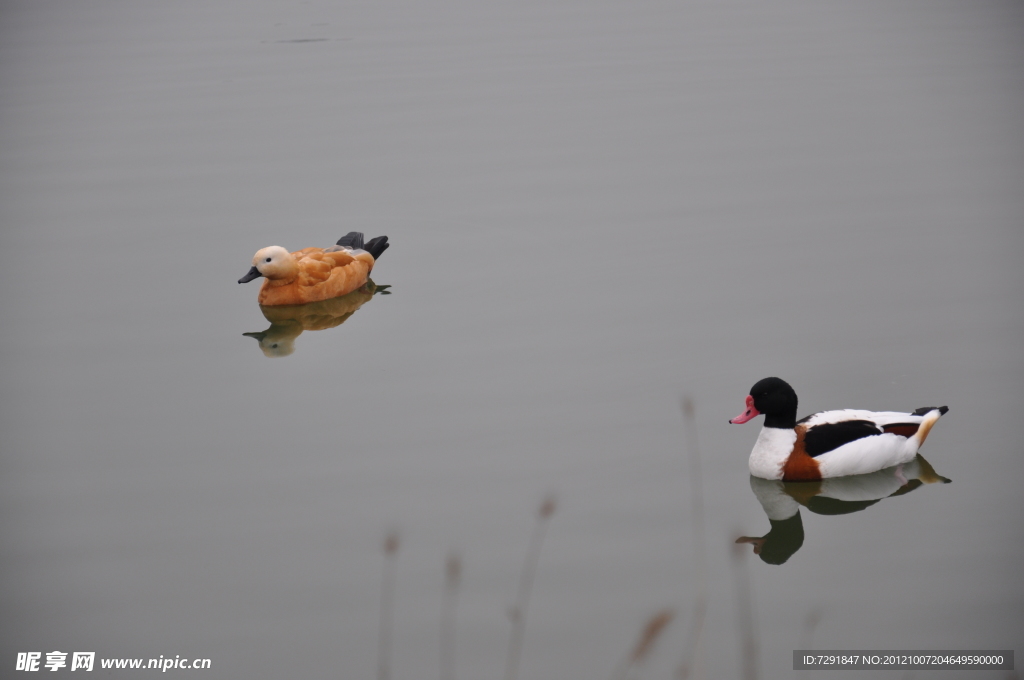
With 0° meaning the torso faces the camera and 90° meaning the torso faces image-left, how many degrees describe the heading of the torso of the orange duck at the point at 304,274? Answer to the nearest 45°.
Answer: approximately 45°

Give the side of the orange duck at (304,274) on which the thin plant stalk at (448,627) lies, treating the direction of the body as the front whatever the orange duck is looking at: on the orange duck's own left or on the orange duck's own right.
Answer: on the orange duck's own left

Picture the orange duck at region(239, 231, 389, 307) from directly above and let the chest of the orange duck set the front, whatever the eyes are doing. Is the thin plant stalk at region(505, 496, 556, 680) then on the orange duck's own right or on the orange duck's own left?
on the orange duck's own left
